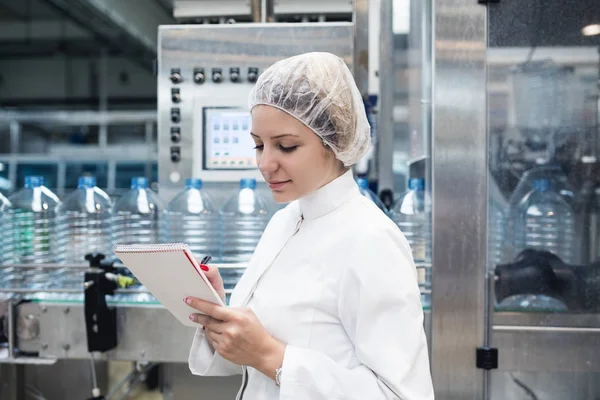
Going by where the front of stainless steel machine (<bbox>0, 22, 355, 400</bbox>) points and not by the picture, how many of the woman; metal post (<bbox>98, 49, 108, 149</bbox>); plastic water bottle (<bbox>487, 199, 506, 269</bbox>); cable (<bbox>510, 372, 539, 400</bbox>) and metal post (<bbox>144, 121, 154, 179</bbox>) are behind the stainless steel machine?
2

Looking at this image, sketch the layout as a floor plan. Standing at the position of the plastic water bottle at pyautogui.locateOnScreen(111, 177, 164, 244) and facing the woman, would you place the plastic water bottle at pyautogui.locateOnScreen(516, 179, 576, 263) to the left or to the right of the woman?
left

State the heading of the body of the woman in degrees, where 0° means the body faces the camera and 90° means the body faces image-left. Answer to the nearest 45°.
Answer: approximately 45°

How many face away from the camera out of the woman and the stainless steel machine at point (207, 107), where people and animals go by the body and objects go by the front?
0

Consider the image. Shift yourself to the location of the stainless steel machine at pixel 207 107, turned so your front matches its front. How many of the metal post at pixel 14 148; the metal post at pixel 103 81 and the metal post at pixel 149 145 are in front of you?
0

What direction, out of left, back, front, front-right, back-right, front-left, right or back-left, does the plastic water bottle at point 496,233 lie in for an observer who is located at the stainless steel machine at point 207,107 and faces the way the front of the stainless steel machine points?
front-left

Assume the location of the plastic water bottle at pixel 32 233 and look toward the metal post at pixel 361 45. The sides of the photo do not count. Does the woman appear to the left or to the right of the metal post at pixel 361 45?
right

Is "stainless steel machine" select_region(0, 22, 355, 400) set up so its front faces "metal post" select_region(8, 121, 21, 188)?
no

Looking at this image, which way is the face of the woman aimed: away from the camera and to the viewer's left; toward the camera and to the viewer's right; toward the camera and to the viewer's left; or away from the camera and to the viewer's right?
toward the camera and to the viewer's left

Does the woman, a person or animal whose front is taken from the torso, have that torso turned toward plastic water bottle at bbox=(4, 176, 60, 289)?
no

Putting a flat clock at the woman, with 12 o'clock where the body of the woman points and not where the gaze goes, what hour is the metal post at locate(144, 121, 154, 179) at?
The metal post is roughly at 4 o'clock from the woman.

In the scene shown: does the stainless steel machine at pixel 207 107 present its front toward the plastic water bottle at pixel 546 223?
no

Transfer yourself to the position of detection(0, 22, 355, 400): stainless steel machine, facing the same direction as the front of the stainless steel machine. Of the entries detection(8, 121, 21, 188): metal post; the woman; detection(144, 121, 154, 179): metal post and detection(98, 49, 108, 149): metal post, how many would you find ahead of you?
1

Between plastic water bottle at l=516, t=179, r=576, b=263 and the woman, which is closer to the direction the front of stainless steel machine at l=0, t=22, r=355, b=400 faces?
the woman

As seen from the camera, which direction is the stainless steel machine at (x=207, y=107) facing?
toward the camera

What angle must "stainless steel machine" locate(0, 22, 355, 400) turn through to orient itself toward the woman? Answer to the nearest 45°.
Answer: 0° — it already faces them
